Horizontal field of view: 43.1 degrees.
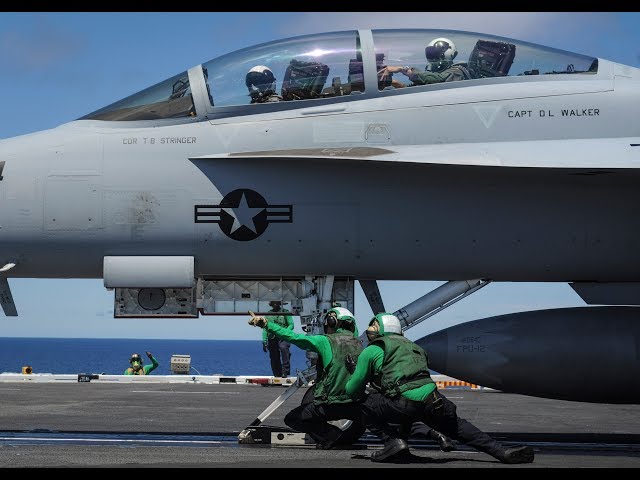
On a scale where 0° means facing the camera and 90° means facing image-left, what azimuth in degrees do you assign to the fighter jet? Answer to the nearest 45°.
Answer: approximately 90°
